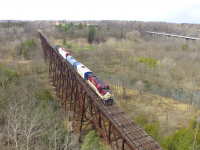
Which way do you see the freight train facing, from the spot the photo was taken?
facing the viewer and to the right of the viewer
